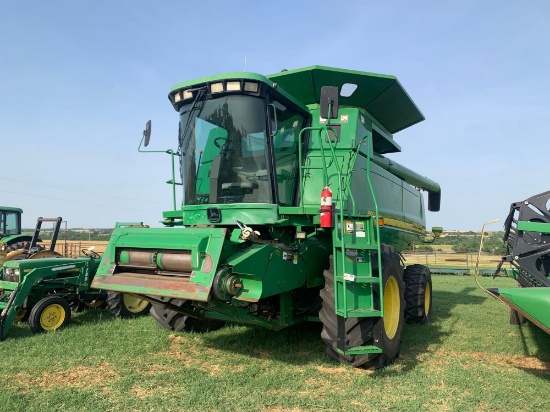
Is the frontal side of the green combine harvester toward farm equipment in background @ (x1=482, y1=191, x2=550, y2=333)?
no

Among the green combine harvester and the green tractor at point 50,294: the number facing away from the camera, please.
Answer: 0

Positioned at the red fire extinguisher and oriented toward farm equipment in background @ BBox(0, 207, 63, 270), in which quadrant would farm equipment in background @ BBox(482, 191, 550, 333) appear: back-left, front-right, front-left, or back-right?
back-right

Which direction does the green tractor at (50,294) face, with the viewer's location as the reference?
facing the viewer and to the left of the viewer

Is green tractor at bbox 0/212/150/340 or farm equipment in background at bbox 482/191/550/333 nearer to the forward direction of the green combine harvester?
the green tractor

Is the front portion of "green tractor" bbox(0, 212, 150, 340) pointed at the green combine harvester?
no

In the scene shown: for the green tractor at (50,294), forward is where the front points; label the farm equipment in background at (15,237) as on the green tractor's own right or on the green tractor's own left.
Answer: on the green tractor's own right

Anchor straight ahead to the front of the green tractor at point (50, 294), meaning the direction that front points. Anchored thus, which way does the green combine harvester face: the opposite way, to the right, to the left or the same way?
the same way

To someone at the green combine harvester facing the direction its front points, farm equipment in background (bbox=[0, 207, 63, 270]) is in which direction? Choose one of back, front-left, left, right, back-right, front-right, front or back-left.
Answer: right

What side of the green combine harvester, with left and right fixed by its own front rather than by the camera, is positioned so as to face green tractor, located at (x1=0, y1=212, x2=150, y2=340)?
right

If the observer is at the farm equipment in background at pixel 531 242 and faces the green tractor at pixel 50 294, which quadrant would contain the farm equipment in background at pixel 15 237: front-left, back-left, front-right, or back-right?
front-right
